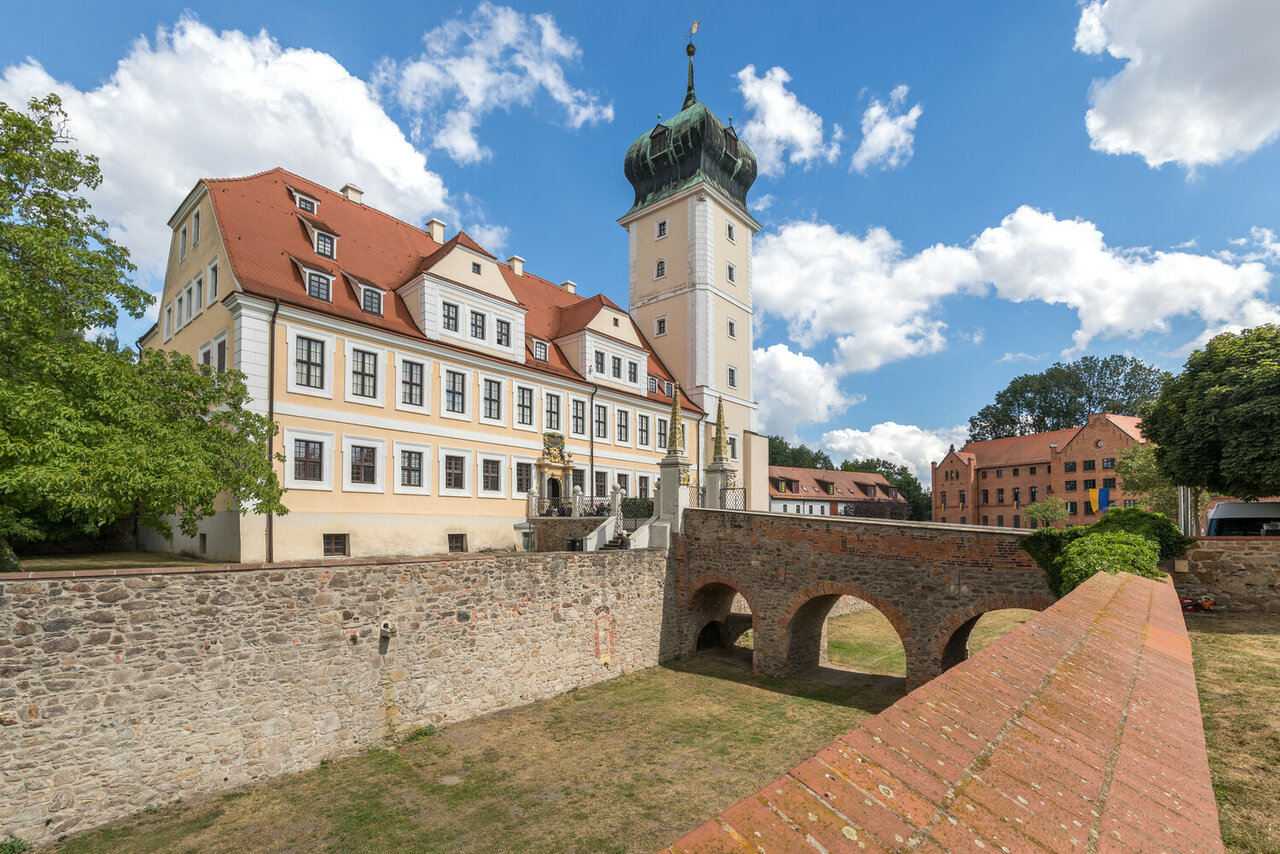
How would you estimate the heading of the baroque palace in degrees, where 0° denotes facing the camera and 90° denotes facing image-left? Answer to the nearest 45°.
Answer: approximately 315°

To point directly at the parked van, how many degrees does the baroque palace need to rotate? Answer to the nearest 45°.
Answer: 0° — it already faces it

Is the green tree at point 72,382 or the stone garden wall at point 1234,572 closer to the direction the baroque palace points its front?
the stone garden wall

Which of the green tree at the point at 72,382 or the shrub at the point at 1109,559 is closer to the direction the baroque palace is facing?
the shrub
